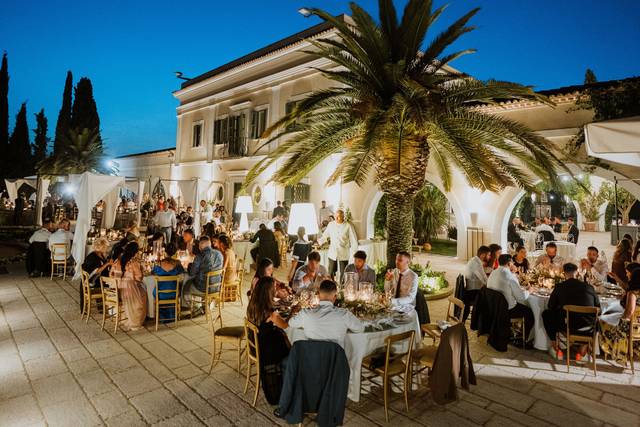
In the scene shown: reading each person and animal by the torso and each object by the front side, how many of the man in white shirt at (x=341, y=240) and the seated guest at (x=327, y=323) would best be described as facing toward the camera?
1

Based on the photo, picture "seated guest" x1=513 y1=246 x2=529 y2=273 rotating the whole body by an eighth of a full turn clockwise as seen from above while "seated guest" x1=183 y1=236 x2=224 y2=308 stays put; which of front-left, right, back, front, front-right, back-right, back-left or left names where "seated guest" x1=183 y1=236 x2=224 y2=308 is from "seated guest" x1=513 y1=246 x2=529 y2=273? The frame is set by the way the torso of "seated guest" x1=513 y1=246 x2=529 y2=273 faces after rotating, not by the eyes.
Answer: front-right

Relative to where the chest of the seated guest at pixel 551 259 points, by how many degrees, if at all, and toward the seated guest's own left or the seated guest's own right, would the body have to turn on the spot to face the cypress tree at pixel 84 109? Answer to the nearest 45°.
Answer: approximately 90° to the seated guest's own right

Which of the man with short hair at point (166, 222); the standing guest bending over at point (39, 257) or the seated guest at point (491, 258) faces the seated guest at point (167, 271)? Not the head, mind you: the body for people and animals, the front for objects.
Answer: the man with short hair

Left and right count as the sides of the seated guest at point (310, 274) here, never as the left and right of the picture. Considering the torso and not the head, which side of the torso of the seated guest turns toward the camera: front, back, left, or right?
front

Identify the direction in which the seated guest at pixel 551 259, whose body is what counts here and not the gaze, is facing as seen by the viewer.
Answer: toward the camera

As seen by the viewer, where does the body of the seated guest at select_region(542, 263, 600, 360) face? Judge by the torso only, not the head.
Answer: away from the camera

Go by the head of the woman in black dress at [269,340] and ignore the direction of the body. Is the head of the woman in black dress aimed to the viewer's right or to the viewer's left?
to the viewer's right

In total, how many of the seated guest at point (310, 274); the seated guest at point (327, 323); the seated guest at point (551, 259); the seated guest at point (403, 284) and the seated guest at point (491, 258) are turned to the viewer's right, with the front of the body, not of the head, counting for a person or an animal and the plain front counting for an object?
1

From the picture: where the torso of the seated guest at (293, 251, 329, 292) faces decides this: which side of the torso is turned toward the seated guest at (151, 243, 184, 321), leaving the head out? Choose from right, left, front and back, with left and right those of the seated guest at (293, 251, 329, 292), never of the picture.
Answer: right

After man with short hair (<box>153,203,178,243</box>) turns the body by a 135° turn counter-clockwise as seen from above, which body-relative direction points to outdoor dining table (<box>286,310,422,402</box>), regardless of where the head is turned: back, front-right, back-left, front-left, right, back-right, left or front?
back-right

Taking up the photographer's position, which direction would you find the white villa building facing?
facing the viewer and to the left of the viewer

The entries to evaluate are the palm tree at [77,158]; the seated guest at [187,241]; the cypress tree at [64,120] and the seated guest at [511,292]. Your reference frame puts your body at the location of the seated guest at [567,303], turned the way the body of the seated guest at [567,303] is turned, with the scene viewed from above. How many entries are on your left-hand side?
4

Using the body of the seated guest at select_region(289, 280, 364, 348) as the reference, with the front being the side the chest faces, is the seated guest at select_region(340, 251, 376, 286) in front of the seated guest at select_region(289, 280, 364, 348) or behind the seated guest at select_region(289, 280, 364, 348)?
in front

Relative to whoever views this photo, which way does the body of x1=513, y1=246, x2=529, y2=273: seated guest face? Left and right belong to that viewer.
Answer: facing the viewer and to the right of the viewer
